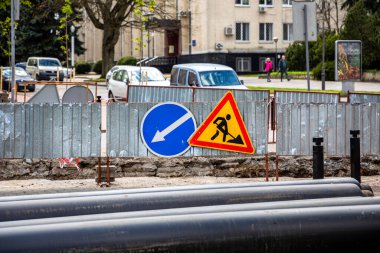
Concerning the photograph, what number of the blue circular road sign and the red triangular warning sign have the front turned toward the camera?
2

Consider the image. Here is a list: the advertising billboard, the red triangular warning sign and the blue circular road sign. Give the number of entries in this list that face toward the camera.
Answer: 3

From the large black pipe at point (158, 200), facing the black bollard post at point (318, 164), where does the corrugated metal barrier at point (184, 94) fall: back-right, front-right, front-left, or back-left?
front-left

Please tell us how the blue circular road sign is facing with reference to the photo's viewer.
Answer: facing the viewer

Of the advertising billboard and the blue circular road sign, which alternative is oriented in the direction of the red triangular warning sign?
the advertising billboard

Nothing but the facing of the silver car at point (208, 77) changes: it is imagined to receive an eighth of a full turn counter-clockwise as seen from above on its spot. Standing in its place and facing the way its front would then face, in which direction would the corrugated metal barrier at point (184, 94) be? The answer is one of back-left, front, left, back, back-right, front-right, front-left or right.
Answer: right

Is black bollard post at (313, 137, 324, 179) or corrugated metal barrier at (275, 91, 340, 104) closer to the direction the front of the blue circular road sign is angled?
the black bollard post

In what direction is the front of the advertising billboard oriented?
toward the camera

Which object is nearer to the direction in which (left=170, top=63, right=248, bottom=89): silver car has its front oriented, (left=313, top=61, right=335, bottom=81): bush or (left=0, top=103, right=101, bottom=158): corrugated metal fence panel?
the corrugated metal fence panel

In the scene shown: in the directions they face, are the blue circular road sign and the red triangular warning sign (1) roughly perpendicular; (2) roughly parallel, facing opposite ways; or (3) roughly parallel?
roughly parallel

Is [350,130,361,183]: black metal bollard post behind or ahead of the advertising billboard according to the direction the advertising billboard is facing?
ahead

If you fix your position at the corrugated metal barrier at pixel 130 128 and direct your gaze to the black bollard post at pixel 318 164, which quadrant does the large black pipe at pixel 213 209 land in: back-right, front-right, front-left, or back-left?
front-right

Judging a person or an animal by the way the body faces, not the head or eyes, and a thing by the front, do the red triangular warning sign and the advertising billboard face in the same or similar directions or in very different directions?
same or similar directions

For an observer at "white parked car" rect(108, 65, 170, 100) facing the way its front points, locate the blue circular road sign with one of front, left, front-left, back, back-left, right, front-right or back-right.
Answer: front-right

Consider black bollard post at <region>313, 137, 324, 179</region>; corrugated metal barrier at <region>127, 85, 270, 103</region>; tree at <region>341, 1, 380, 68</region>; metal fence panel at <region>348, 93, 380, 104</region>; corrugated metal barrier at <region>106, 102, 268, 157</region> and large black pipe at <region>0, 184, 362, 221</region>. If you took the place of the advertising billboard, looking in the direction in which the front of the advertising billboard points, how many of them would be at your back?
1

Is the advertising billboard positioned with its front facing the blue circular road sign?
yes
